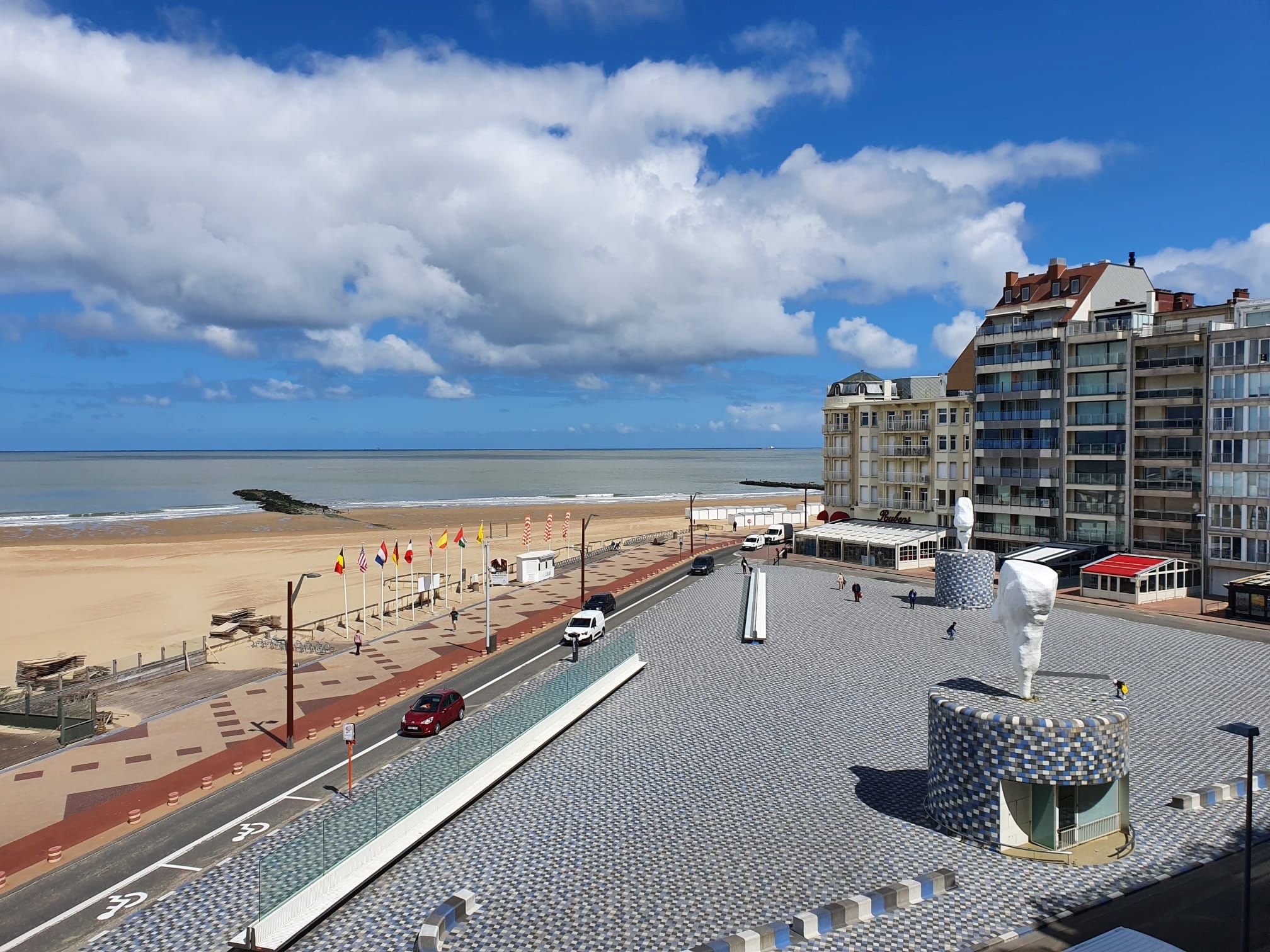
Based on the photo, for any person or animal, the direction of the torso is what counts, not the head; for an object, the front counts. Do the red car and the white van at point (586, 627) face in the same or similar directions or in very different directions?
same or similar directions

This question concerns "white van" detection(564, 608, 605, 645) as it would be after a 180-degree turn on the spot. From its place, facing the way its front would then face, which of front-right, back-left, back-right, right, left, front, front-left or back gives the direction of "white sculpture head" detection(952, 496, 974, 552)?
front-right

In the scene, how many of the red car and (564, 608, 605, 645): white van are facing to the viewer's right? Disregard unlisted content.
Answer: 0

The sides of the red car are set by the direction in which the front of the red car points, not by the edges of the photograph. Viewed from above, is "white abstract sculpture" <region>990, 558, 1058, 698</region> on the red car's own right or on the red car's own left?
on the red car's own left

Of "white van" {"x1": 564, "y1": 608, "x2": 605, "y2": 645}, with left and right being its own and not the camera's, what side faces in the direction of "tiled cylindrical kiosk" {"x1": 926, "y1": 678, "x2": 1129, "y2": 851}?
left

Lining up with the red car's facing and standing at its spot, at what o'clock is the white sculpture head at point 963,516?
The white sculpture head is roughly at 7 o'clock from the red car.

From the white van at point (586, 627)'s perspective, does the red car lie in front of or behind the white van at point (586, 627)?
in front

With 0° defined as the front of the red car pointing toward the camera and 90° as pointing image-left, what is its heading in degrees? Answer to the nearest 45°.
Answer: approximately 45°

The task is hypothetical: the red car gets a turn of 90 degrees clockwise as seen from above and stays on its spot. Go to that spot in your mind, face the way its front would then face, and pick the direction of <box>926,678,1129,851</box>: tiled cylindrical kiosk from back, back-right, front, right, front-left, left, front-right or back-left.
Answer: back

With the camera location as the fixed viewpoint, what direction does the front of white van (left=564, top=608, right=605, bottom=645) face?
facing the viewer and to the left of the viewer
